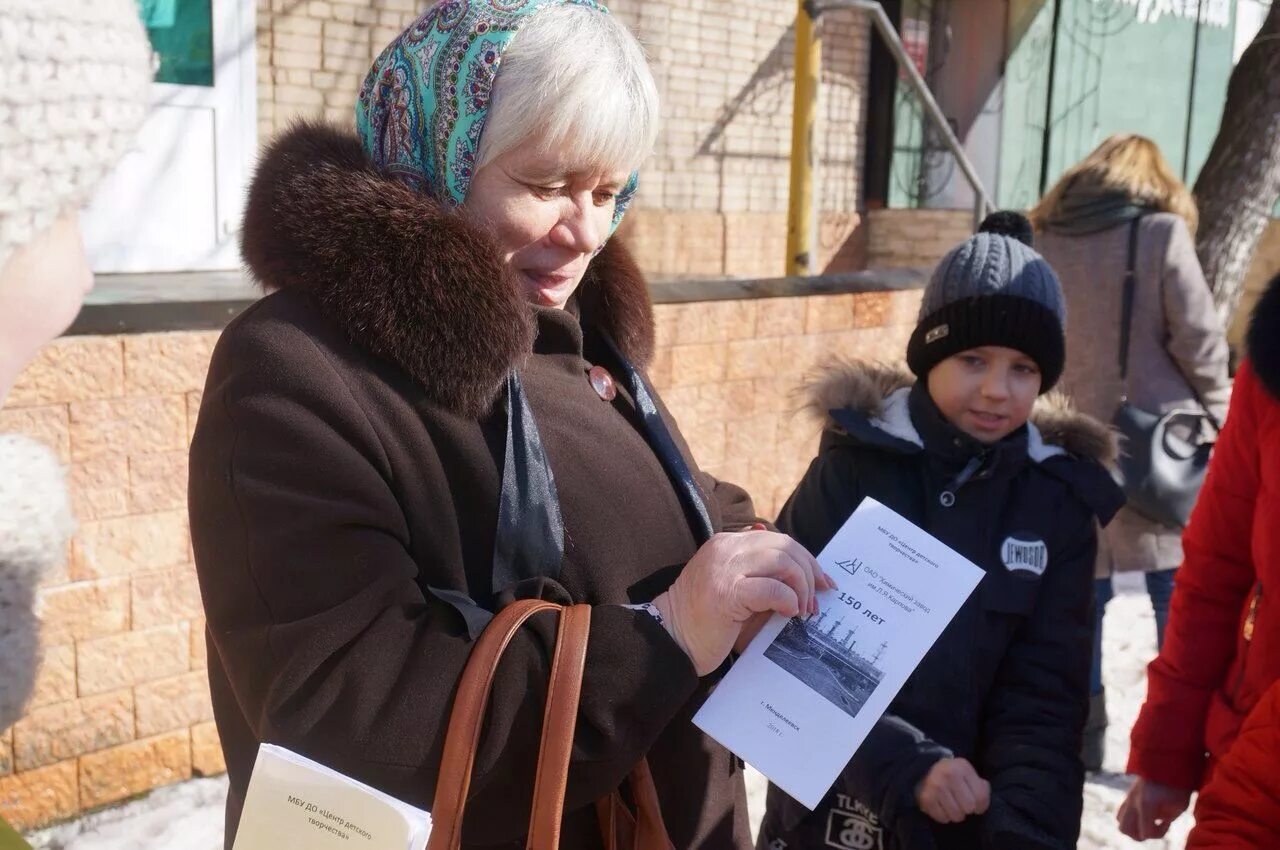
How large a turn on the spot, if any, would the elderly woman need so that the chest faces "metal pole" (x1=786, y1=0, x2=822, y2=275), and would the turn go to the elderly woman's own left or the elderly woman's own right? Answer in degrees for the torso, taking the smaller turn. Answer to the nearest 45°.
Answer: approximately 135° to the elderly woman's own left

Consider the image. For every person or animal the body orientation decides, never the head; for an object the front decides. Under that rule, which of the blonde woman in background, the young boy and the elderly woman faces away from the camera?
the blonde woman in background

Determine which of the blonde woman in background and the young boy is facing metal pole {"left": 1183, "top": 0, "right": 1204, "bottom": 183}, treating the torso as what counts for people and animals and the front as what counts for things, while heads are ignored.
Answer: the blonde woman in background

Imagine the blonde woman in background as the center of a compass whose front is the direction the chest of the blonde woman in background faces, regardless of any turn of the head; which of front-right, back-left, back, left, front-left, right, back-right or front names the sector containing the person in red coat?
back

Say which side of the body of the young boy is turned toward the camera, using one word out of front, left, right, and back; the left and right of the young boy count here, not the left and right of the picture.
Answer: front

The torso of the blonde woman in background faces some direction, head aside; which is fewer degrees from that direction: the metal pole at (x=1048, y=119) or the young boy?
the metal pole

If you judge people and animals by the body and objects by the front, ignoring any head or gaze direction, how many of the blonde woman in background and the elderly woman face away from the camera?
1

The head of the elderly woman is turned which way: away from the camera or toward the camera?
toward the camera

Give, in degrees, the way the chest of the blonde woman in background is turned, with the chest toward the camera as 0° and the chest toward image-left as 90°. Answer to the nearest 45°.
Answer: approximately 180°

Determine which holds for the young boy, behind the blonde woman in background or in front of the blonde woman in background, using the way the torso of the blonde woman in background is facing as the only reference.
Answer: behind

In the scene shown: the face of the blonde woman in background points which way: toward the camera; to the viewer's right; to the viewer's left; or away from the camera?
away from the camera

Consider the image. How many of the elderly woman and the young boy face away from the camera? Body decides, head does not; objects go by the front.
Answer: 0

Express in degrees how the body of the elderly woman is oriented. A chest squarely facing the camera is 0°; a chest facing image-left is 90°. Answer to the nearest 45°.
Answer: approximately 315°
